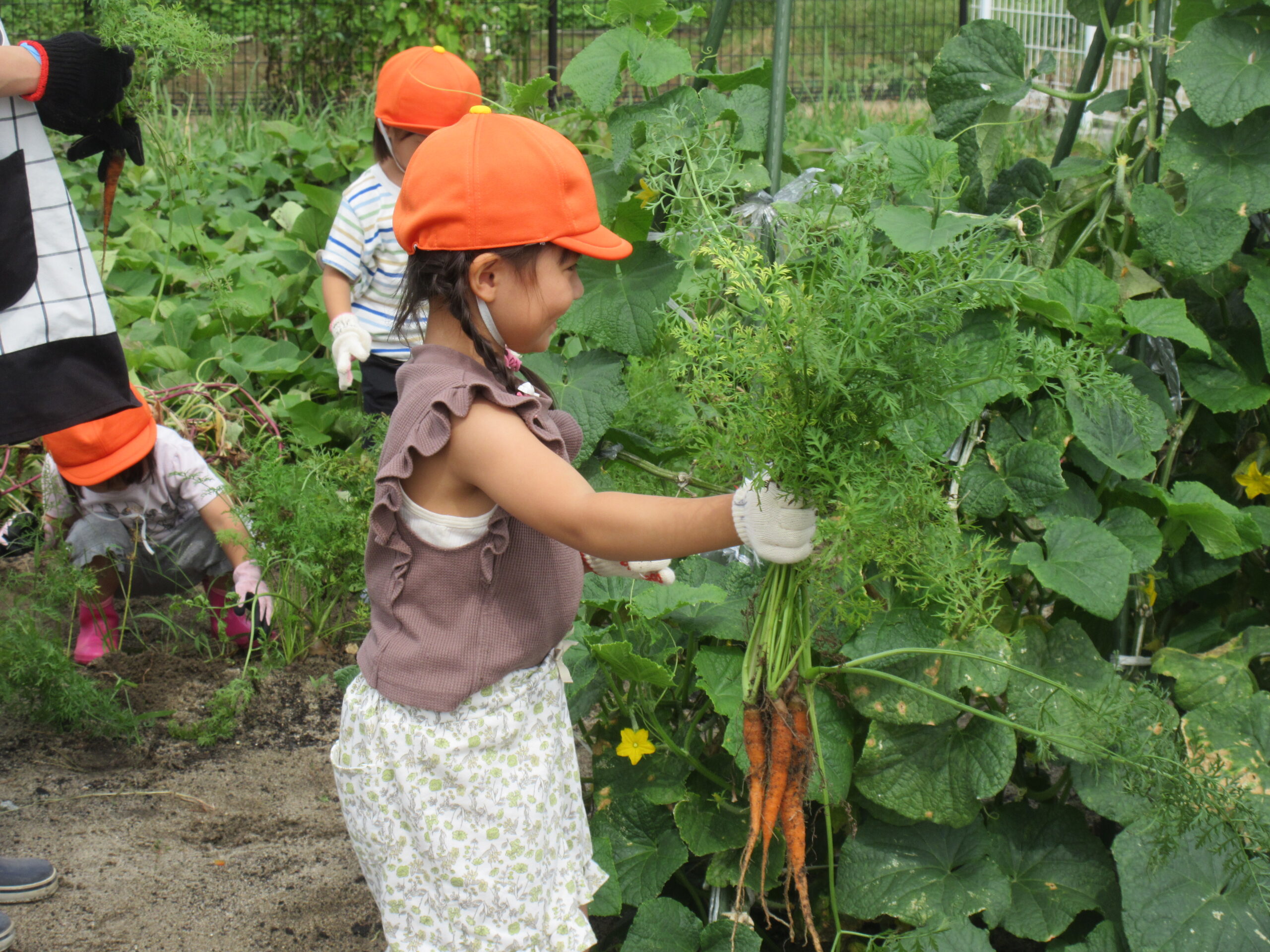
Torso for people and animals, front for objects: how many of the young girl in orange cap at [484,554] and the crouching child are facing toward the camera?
1

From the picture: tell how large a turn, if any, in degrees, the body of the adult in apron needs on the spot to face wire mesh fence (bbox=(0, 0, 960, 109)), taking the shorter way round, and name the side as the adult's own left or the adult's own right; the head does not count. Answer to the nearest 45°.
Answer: approximately 135° to the adult's own left

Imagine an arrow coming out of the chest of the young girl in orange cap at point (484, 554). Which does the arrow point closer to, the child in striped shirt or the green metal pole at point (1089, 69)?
the green metal pole

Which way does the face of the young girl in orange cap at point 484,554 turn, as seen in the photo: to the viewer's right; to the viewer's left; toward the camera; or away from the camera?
to the viewer's right

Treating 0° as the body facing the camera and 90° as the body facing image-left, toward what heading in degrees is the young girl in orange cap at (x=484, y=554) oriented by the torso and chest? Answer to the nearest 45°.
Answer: approximately 270°

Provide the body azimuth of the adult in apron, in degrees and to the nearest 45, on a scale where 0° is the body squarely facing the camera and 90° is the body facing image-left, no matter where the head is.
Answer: approximately 315°

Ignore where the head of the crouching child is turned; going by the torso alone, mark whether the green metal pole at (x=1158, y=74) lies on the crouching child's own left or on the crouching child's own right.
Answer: on the crouching child's own left

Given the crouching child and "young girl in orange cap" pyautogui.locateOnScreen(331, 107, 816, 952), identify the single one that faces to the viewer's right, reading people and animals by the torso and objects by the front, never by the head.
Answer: the young girl in orange cap
